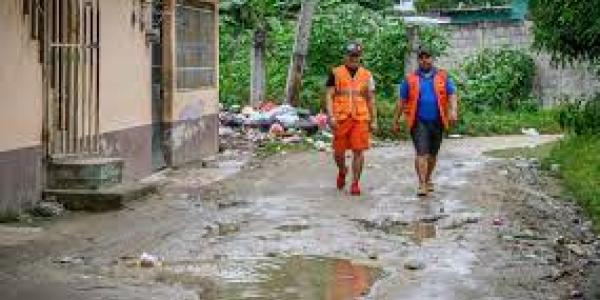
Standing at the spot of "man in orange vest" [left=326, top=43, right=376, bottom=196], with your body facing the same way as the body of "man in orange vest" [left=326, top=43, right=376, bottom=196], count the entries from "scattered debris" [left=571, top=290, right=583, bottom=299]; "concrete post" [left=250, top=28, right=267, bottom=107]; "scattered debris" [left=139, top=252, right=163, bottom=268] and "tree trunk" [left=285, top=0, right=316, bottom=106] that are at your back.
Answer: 2

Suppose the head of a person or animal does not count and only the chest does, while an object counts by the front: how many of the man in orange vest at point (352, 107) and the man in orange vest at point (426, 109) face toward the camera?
2

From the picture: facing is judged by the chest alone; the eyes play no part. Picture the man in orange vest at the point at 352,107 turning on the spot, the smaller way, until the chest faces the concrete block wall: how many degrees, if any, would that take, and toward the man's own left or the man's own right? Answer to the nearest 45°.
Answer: approximately 180°

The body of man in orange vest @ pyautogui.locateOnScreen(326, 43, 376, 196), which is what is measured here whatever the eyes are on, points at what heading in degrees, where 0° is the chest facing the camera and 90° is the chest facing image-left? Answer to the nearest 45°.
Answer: approximately 0°

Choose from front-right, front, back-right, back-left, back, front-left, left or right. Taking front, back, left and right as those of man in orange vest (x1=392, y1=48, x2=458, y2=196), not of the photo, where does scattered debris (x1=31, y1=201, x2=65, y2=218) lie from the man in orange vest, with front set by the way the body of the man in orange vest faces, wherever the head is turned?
front-right

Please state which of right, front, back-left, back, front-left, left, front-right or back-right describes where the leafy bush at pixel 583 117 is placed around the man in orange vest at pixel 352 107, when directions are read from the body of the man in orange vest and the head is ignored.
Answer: back-left

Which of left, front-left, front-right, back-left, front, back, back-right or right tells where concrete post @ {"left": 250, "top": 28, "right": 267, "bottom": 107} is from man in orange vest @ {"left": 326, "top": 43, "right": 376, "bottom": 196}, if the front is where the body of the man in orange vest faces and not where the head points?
back

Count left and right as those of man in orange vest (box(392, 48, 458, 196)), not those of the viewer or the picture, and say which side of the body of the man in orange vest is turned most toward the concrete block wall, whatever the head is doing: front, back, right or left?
back

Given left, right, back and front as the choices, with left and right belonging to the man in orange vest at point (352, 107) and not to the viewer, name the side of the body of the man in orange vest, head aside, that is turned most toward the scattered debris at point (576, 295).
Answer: front
